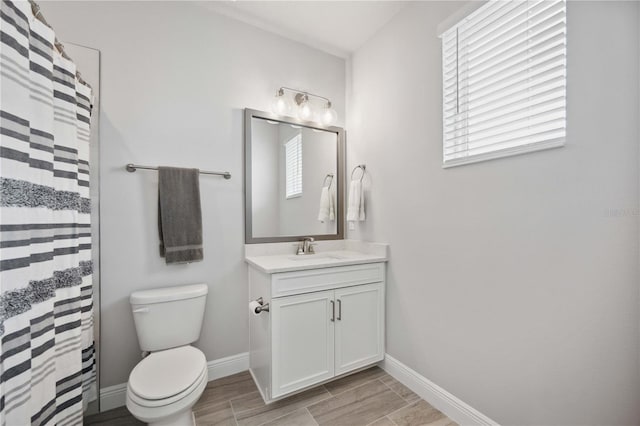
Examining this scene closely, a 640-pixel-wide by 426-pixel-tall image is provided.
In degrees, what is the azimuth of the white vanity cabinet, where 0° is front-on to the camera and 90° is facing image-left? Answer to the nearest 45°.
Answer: approximately 315°

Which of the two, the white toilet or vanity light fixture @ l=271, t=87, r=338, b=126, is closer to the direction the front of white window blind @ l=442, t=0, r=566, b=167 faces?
the white toilet

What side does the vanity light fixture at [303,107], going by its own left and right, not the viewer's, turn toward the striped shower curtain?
right

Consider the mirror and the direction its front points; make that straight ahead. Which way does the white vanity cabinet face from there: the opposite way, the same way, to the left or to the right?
the same way

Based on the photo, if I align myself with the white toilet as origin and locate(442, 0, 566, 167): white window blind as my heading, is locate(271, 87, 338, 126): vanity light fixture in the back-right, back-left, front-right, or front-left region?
front-left

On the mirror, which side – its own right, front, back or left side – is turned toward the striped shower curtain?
right

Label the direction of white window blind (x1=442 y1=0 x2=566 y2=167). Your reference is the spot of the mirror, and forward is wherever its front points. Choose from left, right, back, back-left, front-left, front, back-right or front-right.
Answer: front

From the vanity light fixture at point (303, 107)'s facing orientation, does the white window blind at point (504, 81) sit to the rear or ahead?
ahead

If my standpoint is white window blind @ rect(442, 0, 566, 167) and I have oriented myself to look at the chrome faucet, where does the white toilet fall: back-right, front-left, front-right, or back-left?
front-left

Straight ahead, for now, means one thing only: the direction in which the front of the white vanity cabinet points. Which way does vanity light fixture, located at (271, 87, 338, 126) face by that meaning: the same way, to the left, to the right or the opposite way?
the same way

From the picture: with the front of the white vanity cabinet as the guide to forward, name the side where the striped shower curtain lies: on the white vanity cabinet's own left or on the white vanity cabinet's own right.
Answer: on the white vanity cabinet's own right

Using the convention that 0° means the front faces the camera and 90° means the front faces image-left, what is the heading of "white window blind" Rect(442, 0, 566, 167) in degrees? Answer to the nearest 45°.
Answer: approximately 45°

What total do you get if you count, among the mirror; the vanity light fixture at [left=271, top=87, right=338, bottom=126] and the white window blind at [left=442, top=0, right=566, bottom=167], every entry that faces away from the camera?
0

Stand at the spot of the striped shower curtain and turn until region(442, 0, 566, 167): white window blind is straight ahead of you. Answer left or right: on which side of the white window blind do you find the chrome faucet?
left

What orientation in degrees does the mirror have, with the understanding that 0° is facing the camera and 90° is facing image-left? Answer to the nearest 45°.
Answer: approximately 315°

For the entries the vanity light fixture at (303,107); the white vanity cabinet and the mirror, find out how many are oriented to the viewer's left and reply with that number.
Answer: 0

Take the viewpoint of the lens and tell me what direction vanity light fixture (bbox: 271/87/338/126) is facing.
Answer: facing the viewer and to the right of the viewer
